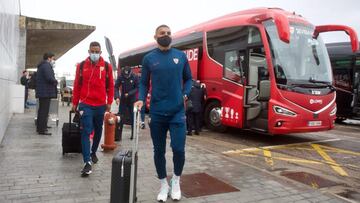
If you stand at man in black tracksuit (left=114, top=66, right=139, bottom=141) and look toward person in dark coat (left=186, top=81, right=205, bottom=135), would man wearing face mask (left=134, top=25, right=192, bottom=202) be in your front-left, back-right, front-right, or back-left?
back-right

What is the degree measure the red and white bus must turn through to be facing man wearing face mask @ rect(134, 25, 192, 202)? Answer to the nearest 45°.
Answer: approximately 45° to its right

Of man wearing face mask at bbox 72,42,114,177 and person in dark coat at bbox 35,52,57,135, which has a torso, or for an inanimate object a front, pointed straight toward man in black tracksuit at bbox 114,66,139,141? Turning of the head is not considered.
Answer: the person in dark coat

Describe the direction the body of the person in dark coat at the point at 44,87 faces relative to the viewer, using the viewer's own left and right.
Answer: facing to the right of the viewer

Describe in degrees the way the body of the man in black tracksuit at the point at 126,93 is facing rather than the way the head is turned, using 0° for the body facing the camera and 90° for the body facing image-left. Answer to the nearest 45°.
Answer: approximately 0°

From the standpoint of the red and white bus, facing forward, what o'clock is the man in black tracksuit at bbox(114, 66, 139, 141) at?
The man in black tracksuit is roughly at 4 o'clock from the red and white bus.

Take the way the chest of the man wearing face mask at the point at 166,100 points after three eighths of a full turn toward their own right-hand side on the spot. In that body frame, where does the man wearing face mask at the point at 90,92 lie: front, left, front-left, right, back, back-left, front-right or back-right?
front
